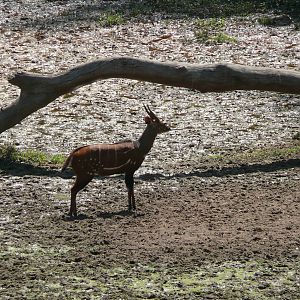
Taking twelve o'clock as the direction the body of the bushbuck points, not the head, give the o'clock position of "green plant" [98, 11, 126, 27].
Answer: The green plant is roughly at 9 o'clock from the bushbuck.

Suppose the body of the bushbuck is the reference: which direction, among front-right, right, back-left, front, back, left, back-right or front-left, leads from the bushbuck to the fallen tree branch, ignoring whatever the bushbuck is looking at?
left

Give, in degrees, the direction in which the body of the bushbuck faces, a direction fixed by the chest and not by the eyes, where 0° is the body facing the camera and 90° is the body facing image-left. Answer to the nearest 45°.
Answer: approximately 270°
